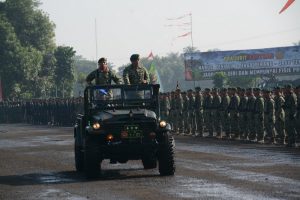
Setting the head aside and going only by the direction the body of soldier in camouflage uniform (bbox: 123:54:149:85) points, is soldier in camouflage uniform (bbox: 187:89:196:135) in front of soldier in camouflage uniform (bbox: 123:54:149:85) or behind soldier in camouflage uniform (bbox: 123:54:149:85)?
behind

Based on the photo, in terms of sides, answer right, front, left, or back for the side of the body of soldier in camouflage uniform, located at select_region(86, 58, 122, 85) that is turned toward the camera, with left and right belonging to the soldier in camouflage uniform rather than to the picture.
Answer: front

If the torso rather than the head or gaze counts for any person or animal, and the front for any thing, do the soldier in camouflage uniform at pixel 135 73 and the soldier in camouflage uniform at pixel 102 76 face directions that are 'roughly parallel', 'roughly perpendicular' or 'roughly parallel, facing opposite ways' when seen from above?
roughly parallel

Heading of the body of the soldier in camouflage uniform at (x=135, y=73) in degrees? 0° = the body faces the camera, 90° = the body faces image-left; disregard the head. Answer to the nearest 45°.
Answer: approximately 0°

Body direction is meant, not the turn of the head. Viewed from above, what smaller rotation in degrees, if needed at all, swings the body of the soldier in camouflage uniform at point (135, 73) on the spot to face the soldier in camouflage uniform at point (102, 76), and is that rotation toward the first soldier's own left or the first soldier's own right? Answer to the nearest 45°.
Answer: approximately 90° to the first soldier's own right

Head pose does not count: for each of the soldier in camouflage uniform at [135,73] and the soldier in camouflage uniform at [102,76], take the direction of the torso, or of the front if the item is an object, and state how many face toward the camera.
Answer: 2
